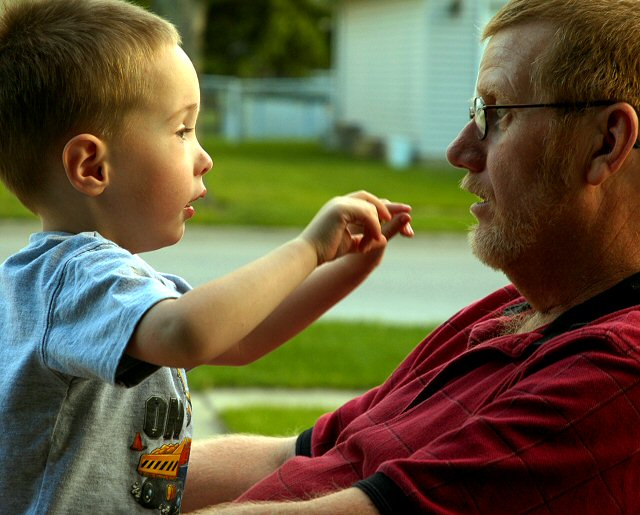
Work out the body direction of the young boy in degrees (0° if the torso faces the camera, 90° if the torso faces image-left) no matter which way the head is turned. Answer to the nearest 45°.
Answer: approximately 270°

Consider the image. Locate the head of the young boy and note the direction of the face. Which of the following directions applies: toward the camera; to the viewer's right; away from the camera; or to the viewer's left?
to the viewer's right

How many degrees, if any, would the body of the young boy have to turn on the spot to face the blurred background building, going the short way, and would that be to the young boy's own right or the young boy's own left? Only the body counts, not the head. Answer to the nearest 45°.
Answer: approximately 90° to the young boy's own left

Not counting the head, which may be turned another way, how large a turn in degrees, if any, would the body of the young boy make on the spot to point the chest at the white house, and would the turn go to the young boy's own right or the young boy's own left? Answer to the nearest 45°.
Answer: approximately 90° to the young boy's own left
